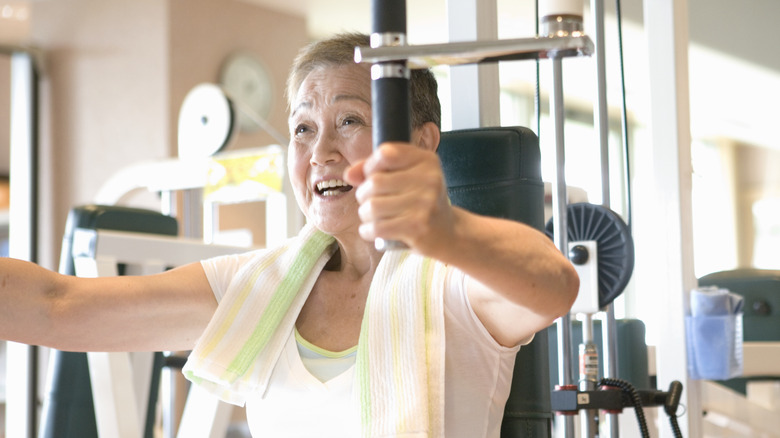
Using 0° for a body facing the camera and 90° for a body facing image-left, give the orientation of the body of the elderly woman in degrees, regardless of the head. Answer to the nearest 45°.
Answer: approximately 45°
